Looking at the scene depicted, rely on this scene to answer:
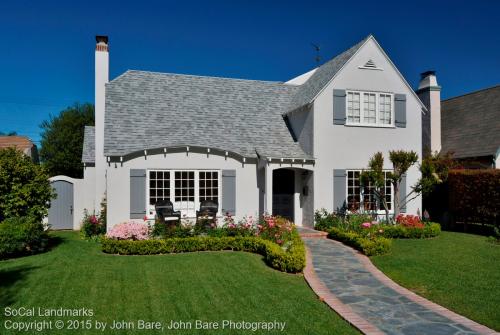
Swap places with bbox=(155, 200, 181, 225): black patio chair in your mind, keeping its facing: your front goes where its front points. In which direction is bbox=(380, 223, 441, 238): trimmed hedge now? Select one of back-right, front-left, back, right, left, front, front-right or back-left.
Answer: front-left

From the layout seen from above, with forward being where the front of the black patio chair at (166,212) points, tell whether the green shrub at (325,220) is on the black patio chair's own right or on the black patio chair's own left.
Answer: on the black patio chair's own left

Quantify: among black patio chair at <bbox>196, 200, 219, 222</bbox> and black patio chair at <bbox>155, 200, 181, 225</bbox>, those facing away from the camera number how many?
0

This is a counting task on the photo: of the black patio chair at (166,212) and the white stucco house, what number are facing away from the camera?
0

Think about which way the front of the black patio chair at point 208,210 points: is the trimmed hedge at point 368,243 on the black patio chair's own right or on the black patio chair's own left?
on the black patio chair's own left

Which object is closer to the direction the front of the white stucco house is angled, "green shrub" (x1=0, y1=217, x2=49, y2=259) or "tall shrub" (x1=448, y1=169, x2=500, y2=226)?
the green shrub

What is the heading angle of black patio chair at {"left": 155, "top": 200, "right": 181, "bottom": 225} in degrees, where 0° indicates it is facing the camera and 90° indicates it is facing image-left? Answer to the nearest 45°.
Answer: approximately 315°

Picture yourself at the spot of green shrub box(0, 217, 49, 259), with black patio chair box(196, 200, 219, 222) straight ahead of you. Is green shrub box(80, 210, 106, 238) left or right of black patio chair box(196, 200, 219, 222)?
left

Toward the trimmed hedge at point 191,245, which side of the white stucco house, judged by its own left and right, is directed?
front

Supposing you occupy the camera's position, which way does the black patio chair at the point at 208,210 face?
facing the viewer and to the left of the viewer

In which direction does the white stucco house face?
toward the camera

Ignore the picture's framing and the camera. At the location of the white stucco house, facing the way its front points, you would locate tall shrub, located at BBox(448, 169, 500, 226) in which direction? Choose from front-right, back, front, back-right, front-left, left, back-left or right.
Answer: left

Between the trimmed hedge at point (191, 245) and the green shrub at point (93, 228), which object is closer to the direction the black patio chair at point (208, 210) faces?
the trimmed hedge

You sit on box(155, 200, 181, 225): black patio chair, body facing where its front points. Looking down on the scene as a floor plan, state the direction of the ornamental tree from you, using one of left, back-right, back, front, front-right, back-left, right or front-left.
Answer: front-left

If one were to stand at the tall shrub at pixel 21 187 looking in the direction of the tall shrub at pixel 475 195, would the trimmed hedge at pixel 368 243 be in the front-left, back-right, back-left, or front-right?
front-right
